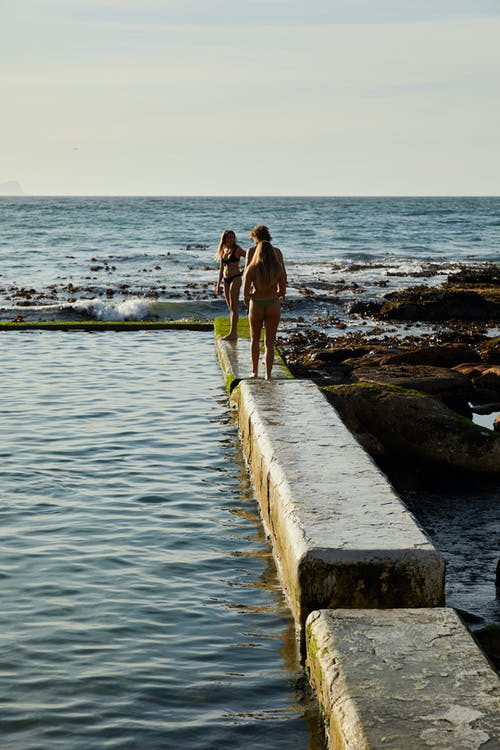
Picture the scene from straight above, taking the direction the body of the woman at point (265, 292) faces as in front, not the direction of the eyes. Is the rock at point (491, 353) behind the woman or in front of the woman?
in front

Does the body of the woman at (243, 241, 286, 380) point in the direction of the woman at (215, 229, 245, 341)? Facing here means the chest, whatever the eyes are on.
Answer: yes

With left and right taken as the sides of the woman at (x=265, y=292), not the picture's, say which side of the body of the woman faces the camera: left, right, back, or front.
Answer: back

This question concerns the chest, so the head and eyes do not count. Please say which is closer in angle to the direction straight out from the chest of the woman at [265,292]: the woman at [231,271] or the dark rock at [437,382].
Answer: the woman

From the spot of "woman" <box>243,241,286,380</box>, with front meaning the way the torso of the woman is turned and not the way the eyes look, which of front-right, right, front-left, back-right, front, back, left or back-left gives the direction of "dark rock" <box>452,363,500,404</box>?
front-right

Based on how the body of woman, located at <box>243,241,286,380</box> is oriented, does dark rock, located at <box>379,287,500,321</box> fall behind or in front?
in front

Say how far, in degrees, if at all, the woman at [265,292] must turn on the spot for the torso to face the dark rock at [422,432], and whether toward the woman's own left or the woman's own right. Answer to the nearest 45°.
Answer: approximately 135° to the woman's own right

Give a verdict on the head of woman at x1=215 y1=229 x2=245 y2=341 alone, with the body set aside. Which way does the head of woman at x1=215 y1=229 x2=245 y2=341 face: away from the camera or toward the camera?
toward the camera

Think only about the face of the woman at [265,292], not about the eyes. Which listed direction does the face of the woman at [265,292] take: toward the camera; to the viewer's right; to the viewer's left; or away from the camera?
away from the camera

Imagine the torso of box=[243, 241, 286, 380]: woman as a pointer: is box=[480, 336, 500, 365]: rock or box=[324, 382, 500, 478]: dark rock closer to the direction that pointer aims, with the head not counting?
the rock

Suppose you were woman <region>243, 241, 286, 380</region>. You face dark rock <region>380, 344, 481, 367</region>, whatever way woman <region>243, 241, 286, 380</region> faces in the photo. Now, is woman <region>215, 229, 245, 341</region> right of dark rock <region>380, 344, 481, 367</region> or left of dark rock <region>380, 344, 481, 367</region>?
left
